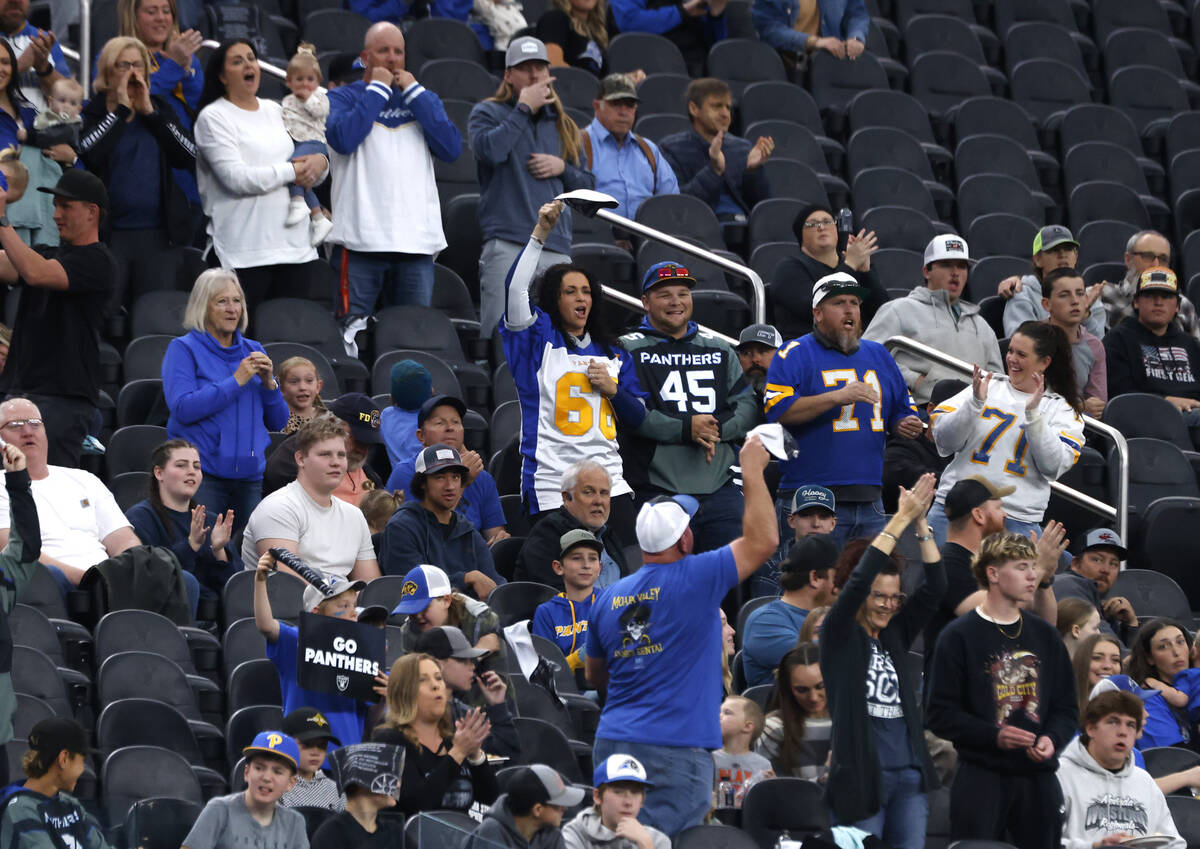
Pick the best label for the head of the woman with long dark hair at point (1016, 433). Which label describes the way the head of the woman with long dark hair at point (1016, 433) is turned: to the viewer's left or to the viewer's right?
to the viewer's left

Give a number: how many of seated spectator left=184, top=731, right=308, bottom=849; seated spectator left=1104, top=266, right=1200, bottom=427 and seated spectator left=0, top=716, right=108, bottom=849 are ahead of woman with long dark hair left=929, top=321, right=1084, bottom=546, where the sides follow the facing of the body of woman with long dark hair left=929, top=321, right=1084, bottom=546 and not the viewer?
2

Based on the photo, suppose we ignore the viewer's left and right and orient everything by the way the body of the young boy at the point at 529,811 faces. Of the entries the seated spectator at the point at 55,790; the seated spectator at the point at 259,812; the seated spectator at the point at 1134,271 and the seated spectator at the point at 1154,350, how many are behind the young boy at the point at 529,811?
2

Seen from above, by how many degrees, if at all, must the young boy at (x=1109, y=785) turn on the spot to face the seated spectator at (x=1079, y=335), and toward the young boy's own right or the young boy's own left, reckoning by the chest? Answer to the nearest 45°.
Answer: approximately 180°

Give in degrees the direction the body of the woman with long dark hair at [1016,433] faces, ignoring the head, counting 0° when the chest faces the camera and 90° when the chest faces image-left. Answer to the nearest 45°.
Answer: approximately 45°

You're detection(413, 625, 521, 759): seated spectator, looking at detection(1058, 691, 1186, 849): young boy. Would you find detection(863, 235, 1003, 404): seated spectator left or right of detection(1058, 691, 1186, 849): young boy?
left

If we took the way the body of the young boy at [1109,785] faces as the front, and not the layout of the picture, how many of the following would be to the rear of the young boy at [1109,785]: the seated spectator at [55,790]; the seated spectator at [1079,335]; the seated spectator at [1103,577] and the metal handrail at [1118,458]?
3
